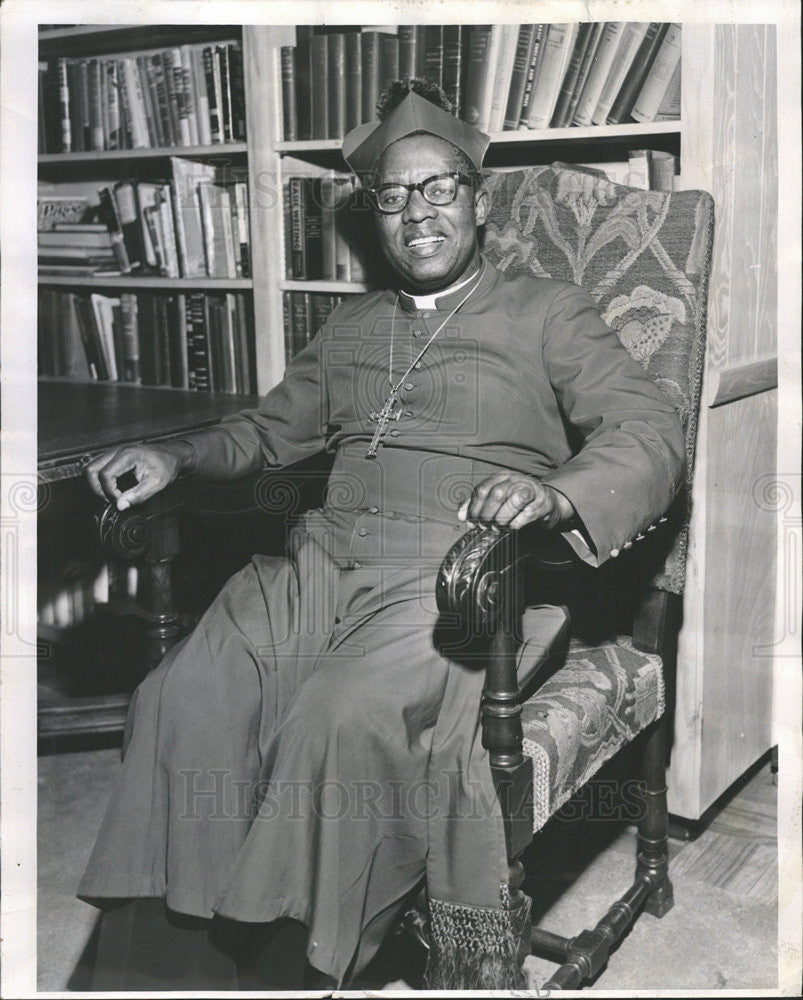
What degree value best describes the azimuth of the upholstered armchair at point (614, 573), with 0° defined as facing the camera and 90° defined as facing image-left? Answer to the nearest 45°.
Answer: approximately 45°

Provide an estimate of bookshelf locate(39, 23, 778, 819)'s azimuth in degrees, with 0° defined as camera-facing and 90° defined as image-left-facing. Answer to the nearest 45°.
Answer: approximately 45°

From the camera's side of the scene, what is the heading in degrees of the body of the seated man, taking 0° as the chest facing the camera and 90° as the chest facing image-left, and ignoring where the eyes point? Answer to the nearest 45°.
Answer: approximately 45°

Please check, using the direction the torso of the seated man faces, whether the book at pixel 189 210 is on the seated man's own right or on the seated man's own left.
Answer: on the seated man's own right
